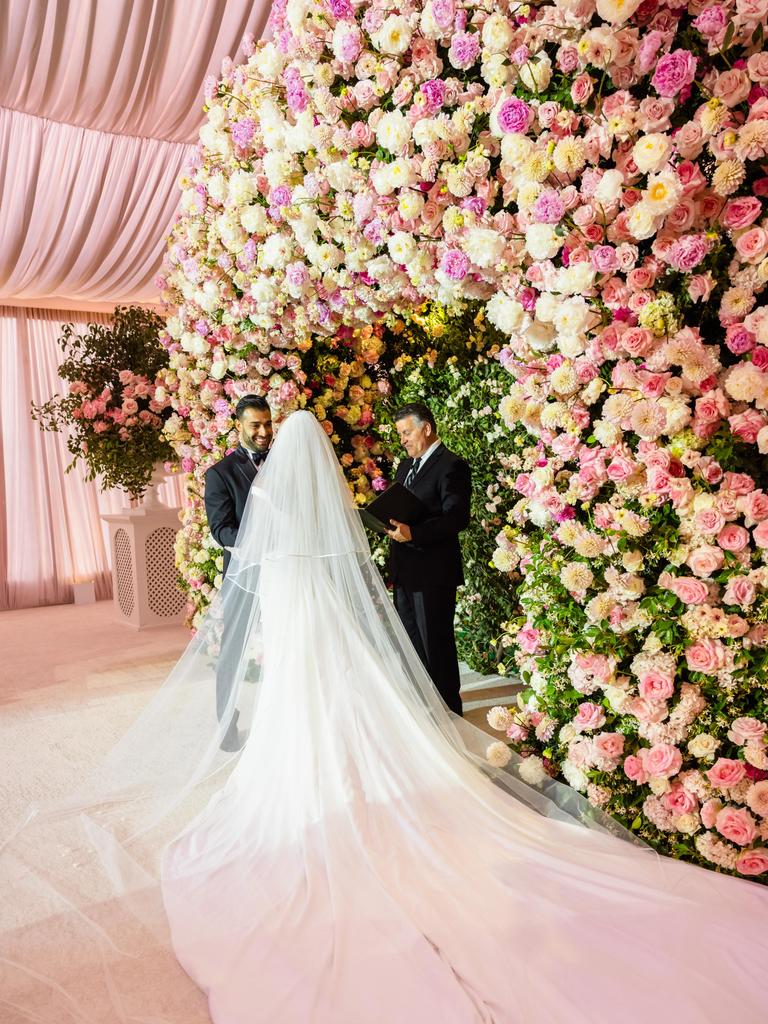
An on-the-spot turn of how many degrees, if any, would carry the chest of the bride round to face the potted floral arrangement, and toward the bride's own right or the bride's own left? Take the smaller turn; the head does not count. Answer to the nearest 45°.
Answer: approximately 45° to the bride's own left

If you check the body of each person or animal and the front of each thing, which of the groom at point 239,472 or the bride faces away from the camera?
the bride

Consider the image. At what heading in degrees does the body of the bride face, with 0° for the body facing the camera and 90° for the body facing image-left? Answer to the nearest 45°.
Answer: approximately 180°

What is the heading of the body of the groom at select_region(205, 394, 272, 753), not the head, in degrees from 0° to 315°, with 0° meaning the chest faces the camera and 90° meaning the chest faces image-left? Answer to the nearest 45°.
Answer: approximately 315°

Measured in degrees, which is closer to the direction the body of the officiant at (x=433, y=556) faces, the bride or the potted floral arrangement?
the bride

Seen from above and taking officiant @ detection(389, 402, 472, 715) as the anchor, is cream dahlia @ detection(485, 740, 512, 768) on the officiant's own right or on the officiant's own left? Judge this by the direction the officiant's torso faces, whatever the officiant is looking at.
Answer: on the officiant's own left

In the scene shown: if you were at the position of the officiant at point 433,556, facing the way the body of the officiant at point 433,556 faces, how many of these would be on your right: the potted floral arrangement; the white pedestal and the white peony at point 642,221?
2

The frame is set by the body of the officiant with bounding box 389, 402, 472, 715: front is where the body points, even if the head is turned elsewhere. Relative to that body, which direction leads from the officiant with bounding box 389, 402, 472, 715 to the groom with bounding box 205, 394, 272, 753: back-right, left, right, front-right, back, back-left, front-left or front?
front-right

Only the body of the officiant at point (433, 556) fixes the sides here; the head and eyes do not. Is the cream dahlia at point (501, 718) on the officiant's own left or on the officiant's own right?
on the officiant's own left

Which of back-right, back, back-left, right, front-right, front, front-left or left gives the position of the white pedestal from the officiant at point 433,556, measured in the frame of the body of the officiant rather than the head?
right

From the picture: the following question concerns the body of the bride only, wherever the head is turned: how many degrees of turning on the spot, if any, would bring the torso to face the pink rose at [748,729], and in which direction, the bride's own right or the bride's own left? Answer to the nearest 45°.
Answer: approximately 90° to the bride's own right

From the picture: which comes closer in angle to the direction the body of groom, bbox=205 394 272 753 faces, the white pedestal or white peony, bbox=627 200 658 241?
the white peony

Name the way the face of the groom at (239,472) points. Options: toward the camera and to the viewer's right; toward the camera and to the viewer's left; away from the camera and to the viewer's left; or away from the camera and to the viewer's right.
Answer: toward the camera and to the viewer's right

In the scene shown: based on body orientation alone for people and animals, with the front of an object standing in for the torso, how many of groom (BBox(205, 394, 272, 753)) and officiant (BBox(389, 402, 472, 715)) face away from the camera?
0

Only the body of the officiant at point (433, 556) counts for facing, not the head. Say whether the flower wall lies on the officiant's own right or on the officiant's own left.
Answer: on the officiant's own left

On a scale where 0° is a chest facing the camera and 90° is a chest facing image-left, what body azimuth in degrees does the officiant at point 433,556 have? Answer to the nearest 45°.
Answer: approximately 45°

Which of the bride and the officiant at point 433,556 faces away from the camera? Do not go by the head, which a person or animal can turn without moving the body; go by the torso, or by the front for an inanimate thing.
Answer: the bride

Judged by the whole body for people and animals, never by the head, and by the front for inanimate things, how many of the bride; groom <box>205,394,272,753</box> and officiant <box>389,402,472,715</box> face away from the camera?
1

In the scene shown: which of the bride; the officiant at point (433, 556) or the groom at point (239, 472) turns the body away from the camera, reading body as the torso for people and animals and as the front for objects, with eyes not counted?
the bride
